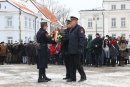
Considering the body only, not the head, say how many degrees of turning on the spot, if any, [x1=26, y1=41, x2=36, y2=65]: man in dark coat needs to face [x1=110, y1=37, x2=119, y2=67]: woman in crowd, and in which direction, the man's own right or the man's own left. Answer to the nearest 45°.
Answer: approximately 45° to the man's own left

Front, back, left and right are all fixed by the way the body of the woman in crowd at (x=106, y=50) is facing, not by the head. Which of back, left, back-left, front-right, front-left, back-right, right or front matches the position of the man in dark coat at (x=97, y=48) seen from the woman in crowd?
front-right

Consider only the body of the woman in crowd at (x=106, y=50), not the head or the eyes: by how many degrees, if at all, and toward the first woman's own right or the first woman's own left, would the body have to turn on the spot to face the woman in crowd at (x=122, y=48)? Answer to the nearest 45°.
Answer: approximately 135° to the first woman's own left

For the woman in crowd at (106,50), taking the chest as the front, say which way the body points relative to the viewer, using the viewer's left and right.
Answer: facing the viewer

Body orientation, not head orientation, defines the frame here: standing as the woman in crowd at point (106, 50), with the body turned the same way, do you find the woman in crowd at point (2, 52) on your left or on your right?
on your right

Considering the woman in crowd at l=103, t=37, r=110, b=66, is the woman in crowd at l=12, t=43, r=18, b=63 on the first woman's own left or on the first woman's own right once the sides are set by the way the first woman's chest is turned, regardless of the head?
on the first woman's own right

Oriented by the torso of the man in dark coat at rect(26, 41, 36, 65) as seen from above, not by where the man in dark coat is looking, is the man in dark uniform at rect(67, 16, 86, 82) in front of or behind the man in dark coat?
in front
